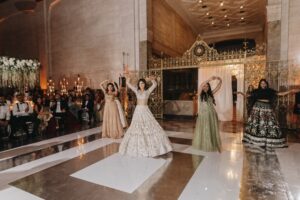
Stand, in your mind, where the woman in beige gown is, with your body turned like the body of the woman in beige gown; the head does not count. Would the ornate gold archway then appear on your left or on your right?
on your left

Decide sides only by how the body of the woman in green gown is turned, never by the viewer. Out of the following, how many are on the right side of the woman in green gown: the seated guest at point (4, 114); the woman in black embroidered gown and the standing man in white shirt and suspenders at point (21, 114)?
2

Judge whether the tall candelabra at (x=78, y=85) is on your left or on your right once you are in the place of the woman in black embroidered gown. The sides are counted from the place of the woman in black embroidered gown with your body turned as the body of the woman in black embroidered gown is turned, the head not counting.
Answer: on your right

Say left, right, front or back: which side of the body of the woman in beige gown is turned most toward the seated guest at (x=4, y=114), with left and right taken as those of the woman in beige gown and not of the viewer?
right

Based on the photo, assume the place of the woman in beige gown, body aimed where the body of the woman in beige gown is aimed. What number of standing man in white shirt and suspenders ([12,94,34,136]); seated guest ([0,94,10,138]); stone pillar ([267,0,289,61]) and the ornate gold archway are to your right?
2

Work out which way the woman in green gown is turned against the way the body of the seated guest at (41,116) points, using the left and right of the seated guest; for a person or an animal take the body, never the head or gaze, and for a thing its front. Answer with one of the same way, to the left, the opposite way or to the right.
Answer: to the right

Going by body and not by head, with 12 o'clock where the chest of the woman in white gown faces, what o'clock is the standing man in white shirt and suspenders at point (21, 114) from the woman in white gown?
The standing man in white shirt and suspenders is roughly at 4 o'clock from the woman in white gown.
